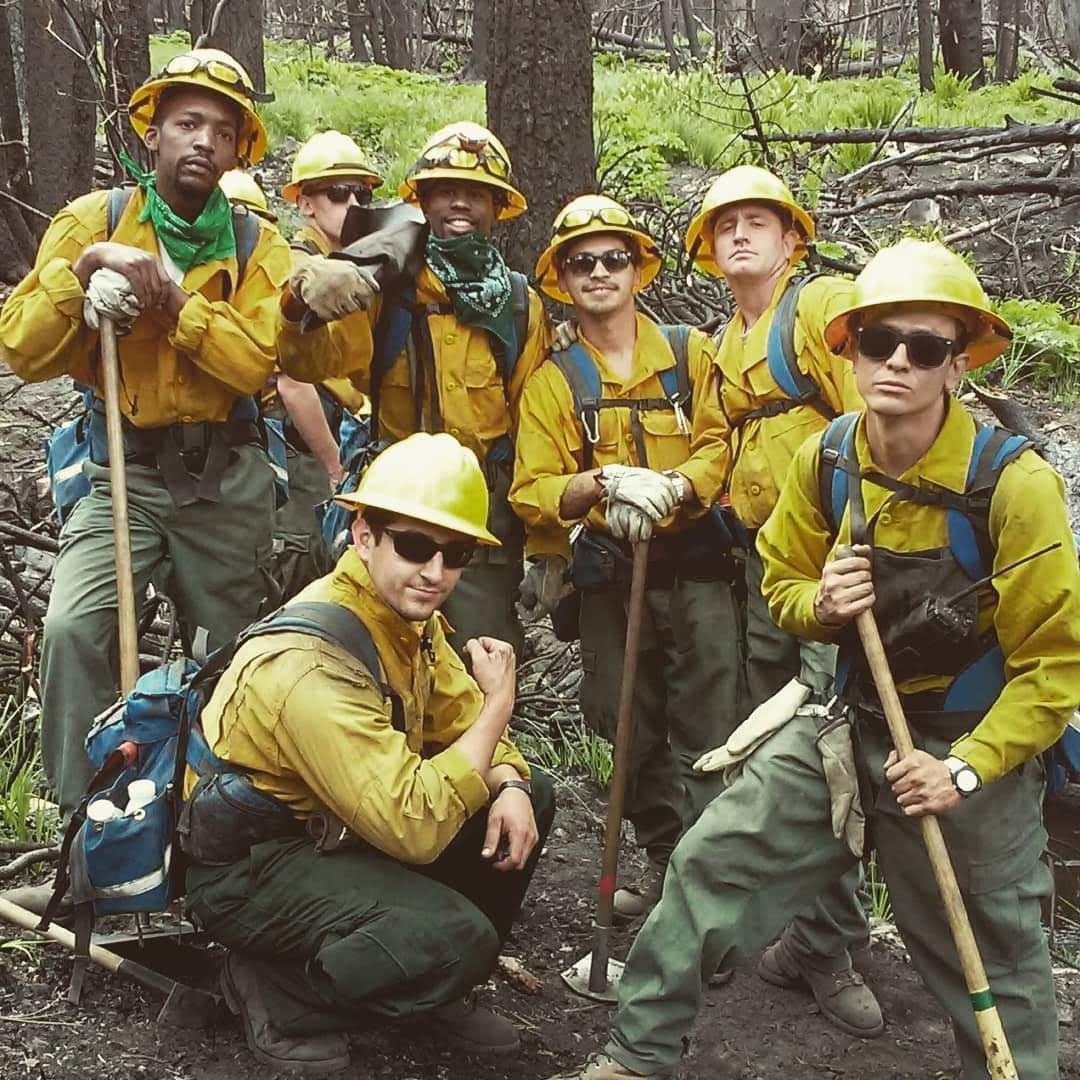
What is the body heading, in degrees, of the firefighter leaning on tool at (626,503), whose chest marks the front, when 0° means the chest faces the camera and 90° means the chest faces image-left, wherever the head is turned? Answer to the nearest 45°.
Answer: approximately 0°

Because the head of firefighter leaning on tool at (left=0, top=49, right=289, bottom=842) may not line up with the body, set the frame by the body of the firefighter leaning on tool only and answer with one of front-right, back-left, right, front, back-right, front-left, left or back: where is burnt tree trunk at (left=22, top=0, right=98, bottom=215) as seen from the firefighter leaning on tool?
back

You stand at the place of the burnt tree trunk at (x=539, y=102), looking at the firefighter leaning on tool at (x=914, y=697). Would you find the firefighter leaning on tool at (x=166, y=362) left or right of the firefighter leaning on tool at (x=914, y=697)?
right

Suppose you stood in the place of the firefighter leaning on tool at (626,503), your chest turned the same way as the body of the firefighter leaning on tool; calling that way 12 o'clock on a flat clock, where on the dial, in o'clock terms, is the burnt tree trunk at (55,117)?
The burnt tree trunk is roughly at 5 o'clock from the firefighter leaning on tool.

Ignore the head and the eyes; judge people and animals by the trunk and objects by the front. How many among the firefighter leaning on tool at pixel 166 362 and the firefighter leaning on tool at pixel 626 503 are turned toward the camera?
2

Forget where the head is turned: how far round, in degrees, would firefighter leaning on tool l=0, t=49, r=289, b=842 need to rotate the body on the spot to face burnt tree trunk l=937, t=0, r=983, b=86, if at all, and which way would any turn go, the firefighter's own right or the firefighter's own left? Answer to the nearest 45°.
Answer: approximately 135° to the firefighter's own left

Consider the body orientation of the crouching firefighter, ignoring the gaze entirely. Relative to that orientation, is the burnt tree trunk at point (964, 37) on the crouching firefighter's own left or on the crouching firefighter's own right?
on the crouching firefighter's own left

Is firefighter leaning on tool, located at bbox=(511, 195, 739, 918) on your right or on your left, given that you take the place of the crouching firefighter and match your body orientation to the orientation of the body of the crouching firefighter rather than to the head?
on your left

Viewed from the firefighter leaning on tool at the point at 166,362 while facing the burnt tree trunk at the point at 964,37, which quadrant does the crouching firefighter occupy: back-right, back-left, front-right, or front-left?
back-right

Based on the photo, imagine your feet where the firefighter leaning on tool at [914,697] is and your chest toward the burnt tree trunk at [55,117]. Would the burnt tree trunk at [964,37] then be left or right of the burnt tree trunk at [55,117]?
right

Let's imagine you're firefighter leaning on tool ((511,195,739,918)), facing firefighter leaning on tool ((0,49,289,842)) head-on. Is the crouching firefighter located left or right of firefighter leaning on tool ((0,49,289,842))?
left
